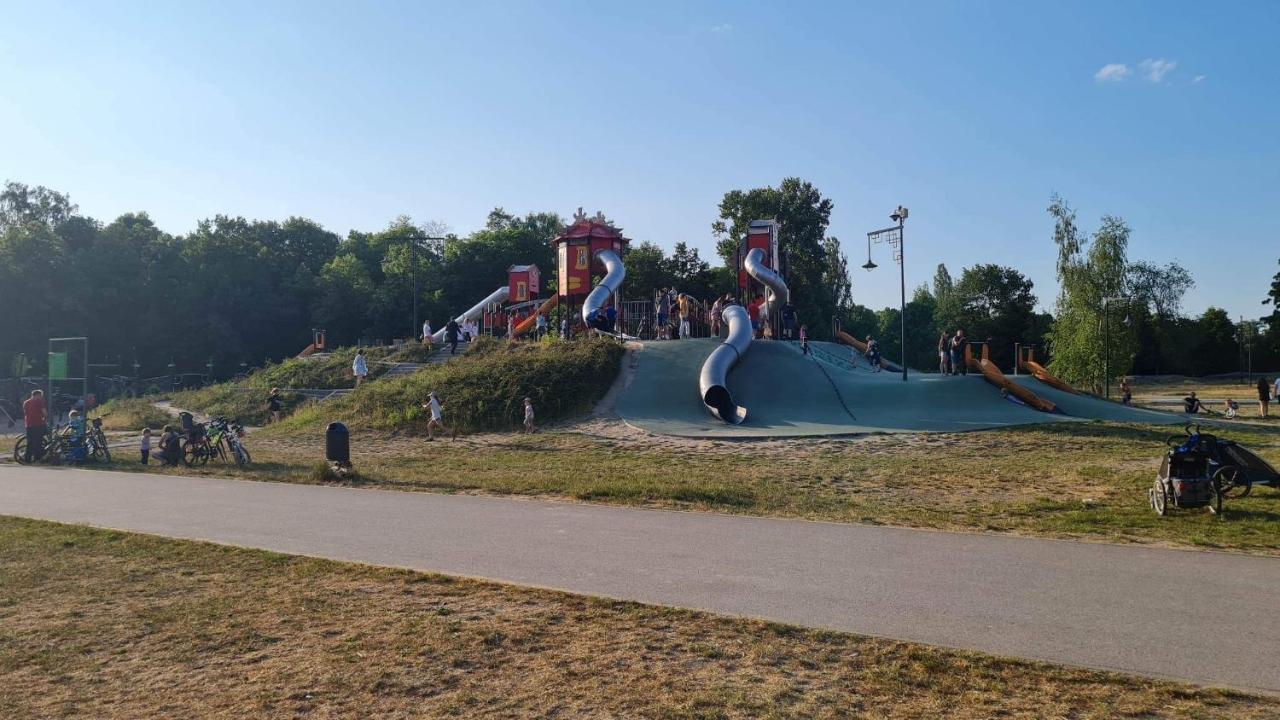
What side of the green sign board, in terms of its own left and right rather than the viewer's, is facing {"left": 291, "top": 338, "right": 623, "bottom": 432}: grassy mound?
left

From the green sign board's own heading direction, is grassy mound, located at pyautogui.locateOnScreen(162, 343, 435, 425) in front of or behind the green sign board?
behind

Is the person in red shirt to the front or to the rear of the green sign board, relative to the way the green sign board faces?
to the front

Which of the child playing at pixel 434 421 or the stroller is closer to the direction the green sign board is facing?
the stroller

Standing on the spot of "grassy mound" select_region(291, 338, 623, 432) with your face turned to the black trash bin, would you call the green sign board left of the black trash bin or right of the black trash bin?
right

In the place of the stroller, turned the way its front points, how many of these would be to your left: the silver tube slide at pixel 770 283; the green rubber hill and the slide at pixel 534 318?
3

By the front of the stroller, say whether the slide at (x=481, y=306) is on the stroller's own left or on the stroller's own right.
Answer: on the stroller's own left

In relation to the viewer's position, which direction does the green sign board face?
facing the viewer

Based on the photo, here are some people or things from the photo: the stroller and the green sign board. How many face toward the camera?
1

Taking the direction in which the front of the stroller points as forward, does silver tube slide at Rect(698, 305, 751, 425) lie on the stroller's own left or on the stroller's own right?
on the stroller's own left
